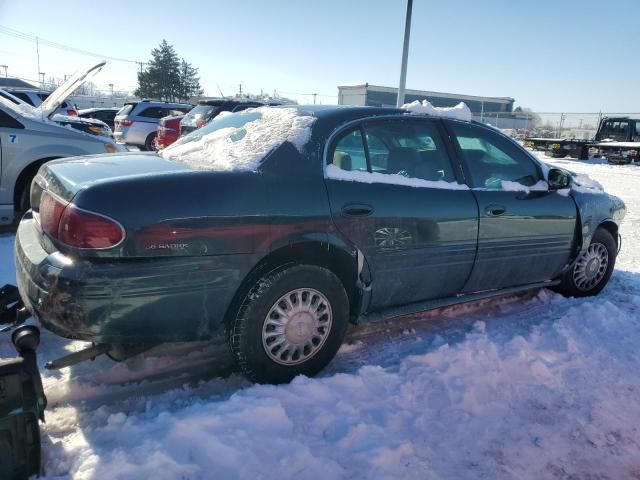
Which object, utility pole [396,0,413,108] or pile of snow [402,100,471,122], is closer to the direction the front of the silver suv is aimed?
the utility pole

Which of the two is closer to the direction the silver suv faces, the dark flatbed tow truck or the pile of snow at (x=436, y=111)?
the dark flatbed tow truck

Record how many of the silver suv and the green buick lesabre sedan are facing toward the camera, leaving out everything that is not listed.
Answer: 0

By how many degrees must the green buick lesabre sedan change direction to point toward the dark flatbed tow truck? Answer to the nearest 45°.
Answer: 0° — it already faces it

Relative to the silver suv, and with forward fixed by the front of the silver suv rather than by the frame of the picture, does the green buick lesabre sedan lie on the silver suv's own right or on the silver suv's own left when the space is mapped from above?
on the silver suv's own right

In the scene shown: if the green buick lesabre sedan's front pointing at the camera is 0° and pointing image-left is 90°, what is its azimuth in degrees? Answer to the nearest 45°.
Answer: approximately 225°

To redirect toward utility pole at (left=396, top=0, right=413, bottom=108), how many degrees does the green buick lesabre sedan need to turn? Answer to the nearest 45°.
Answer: approximately 45° to its left

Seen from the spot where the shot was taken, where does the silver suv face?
facing away from the viewer and to the right of the viewer
